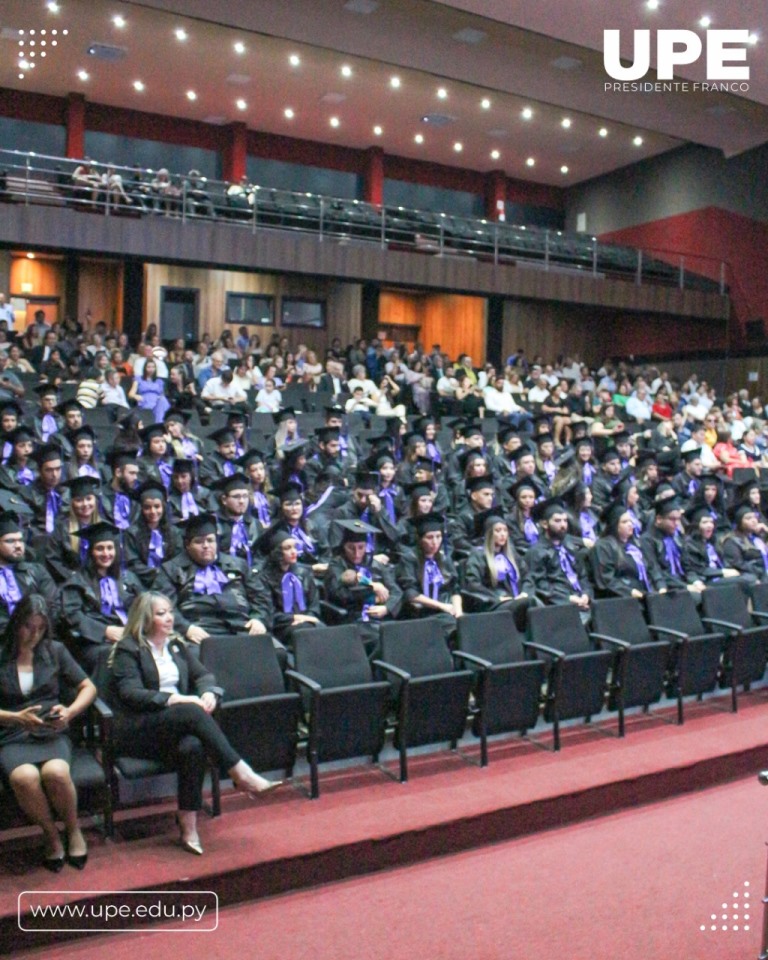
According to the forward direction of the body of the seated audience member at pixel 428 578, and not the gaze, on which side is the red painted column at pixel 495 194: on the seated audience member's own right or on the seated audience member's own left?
on the seated audience member's own left

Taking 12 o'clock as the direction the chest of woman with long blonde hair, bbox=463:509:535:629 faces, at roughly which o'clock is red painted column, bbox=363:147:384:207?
The red painted column is roughly at 7 o'clock from the woman with long blonde hair.

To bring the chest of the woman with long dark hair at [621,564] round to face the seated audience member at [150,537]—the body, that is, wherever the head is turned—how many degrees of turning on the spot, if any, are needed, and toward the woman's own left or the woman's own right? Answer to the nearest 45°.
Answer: approximately 90° to the woman's own right

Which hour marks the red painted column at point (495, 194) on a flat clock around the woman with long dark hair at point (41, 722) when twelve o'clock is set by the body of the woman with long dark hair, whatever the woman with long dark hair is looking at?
The red painted column is roughly at 7 o'clock from the woman with long dark hair.

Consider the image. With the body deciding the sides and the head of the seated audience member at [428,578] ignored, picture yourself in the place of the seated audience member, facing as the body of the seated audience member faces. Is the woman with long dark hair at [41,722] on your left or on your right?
on your right

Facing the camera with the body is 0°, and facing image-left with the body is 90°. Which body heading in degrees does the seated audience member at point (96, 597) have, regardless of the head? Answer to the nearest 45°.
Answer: approximately 315°

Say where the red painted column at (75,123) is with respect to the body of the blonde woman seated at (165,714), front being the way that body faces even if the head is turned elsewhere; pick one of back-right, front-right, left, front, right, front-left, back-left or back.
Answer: back-left

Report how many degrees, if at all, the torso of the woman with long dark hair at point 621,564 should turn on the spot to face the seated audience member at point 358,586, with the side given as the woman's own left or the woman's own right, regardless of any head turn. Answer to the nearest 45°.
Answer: approximately 90° to the woman's own right
